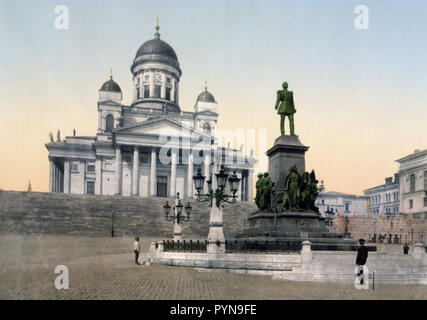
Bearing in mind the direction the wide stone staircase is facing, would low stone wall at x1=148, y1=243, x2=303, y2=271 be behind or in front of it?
in front

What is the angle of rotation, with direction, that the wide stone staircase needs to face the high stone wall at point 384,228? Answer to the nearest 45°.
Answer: approximately 90° to its left

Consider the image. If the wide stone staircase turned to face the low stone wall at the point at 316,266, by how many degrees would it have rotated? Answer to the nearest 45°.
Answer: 0° — it already faces it

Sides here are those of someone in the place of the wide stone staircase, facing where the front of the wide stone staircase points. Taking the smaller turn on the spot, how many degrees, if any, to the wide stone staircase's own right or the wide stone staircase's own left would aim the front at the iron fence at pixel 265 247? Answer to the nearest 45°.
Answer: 0° — it already faces it

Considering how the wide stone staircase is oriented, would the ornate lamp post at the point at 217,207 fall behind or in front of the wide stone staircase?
in front

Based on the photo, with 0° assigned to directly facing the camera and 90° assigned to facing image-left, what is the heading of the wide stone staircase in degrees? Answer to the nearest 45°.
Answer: approximately 0°

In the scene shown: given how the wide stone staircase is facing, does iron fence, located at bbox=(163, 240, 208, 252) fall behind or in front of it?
in front

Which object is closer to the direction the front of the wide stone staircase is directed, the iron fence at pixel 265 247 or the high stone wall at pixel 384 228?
the iron fence
